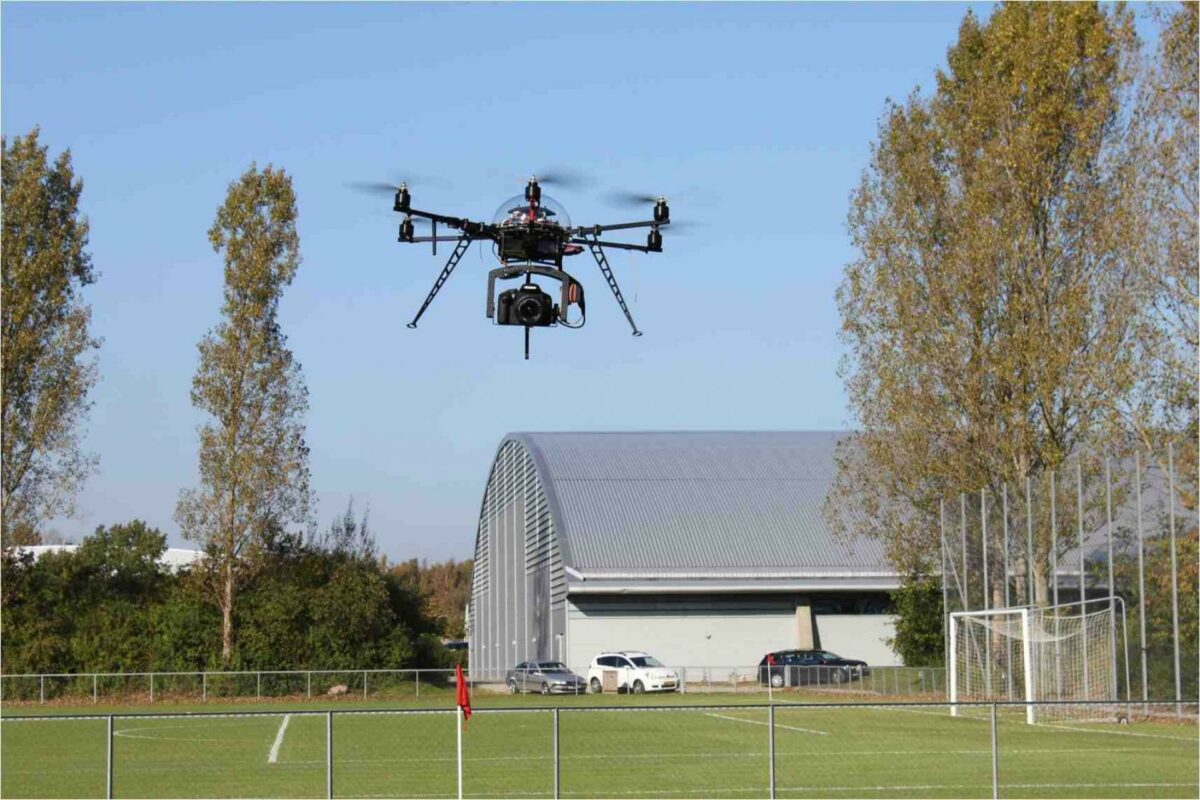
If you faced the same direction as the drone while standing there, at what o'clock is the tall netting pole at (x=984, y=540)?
The tall netting pole is roughly at 7 o'clock from the drone.

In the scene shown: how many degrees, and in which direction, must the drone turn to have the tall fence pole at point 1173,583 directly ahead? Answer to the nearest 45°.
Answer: approximately 135° to its left

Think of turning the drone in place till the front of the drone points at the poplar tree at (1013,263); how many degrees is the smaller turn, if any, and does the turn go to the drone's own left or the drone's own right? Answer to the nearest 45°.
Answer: approximately 135° to the drone's own left

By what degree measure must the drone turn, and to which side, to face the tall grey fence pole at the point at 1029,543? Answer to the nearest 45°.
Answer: approximately 135° to its left

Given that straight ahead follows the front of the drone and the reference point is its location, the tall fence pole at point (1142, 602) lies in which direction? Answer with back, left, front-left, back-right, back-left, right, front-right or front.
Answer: back-left

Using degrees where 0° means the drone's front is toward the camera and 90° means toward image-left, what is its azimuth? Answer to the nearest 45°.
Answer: approximately 0°

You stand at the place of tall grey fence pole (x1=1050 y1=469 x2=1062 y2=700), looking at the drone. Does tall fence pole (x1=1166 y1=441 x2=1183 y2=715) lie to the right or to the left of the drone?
left

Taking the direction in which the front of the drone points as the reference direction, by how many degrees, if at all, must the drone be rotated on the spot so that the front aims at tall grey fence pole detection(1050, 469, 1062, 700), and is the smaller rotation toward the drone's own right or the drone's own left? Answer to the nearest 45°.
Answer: approximately 135° to the drone's own left

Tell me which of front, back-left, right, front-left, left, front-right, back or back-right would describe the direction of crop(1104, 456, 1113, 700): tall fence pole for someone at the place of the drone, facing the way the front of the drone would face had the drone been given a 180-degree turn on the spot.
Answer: front-right
